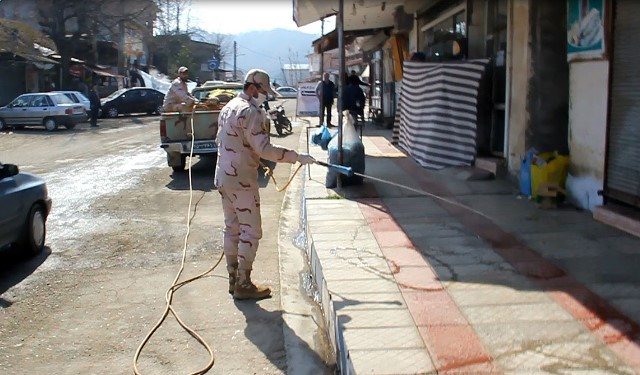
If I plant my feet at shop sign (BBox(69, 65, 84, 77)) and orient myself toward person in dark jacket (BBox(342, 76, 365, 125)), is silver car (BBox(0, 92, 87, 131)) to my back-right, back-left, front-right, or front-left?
front-right

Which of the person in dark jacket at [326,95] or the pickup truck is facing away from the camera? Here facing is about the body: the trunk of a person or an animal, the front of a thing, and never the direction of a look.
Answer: the pickup truck

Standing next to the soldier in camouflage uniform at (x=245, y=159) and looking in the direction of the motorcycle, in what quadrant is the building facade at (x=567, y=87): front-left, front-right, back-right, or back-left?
front-right

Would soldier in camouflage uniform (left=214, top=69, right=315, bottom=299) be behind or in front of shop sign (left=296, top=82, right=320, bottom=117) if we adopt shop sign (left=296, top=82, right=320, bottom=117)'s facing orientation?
in front

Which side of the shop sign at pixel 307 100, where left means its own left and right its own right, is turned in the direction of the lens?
front

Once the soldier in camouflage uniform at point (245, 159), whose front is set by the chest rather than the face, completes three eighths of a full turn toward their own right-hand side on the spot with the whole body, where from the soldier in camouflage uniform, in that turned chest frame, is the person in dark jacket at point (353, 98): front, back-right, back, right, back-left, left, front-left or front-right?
back-right

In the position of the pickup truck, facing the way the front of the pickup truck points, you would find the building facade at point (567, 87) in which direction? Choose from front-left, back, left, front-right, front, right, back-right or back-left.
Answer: back-right

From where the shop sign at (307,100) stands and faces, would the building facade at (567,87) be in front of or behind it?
in front

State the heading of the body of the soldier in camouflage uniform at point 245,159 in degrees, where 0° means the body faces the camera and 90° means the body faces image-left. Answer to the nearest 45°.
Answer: approximately 270°

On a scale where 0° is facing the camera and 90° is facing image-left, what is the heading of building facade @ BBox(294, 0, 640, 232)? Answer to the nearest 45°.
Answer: approximately 45°

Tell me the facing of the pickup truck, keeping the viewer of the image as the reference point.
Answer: facing away from the viewer
